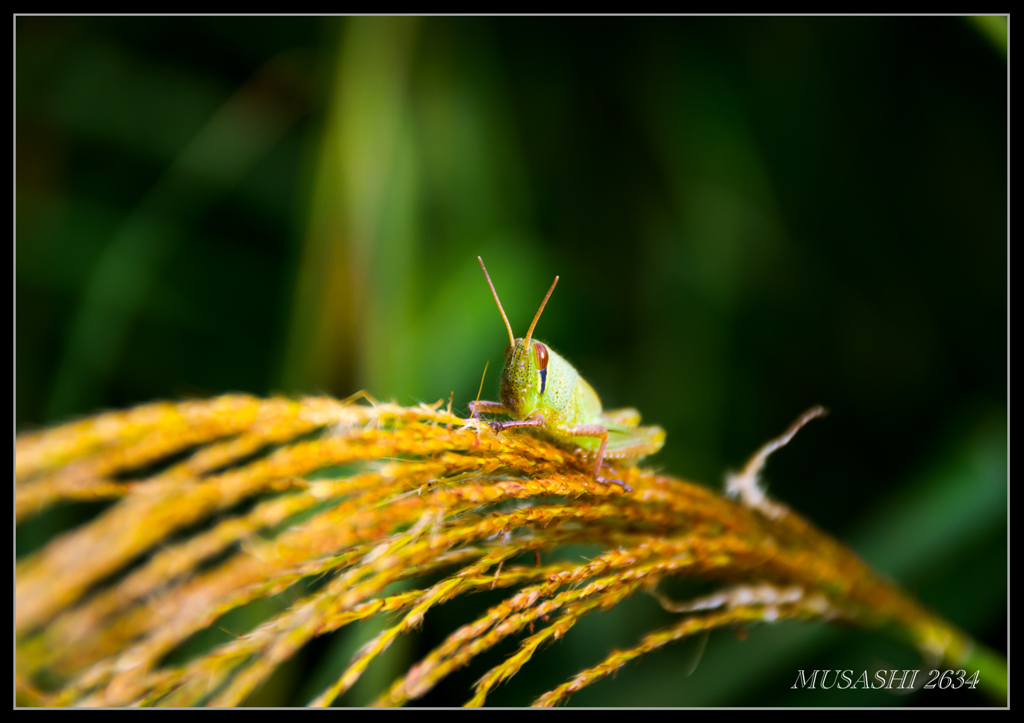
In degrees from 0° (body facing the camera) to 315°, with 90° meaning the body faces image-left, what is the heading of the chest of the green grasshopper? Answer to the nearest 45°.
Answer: approximately 45°
